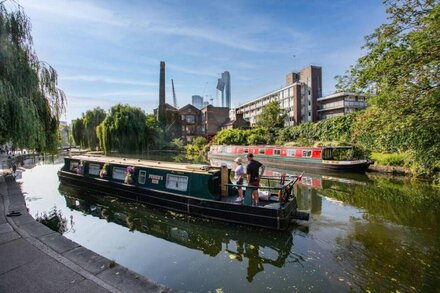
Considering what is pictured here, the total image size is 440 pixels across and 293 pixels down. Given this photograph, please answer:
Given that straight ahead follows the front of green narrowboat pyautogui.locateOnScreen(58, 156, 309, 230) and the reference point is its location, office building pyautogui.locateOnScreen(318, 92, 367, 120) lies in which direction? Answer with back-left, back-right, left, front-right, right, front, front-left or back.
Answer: right

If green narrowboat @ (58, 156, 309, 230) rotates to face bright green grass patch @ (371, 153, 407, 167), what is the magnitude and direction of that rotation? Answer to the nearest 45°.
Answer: approximately 90° to its right

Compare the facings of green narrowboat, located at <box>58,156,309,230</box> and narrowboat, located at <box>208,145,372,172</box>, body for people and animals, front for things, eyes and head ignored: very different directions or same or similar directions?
very different directions

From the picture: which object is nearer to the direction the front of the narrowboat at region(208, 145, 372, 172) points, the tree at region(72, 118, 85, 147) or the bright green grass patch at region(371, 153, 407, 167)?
the bright green grass patch

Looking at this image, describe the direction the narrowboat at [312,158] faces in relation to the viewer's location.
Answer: facing the viewer and to the right of the viewer

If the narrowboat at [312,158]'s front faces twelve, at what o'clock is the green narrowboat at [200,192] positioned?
The green narrowboat is roughly at 2 o'clock from the narrowboat.

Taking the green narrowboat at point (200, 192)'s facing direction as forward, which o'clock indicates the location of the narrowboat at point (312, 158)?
The narrowboat is roughly at 3 o'clock from the green narrowboat.

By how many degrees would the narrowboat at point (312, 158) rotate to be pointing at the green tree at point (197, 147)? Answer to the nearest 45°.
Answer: approximately 180°

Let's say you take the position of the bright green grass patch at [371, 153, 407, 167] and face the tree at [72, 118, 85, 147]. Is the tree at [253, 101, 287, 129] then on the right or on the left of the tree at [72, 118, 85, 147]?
right

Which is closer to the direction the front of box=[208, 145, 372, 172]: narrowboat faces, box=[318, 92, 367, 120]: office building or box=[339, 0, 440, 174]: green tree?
the green tree

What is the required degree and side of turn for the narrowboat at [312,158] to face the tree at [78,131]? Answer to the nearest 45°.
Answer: approximately 135° to its right

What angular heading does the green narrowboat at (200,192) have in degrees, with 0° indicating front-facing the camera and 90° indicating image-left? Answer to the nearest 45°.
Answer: approximately 135°

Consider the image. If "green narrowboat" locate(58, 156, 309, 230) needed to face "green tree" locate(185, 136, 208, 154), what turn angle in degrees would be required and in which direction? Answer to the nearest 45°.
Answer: approximately 45° to its right

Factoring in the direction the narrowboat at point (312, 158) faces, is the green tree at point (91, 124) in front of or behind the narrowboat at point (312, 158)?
behind
